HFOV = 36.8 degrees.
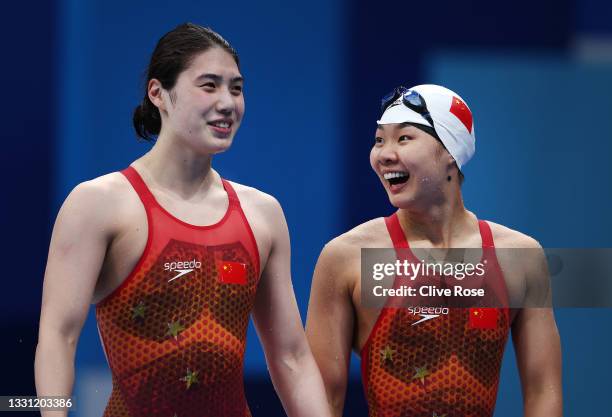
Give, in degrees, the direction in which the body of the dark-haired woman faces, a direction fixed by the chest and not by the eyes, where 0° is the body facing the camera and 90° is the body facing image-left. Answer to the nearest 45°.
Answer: approximately 315°
